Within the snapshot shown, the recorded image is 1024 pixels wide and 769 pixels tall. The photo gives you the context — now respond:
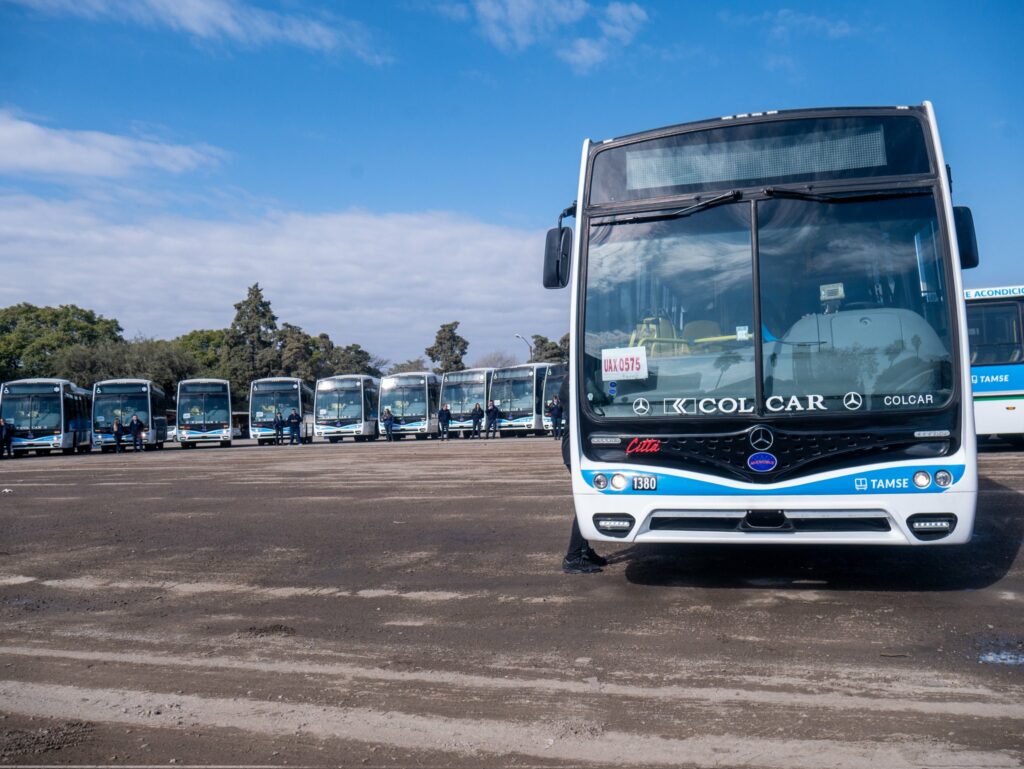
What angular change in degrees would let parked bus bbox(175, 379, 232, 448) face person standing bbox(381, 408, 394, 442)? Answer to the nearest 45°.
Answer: approximately 90° to its left

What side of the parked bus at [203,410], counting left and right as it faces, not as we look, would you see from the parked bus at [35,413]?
right

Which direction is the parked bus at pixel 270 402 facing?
toward the camera

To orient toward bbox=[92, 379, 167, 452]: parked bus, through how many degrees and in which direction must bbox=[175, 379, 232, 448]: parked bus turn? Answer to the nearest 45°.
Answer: approximately 90° to its right

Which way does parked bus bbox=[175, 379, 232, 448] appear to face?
toward the camera

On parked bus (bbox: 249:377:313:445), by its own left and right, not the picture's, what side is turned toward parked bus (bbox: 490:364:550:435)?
left

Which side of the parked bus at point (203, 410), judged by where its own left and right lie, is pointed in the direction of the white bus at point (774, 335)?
front
